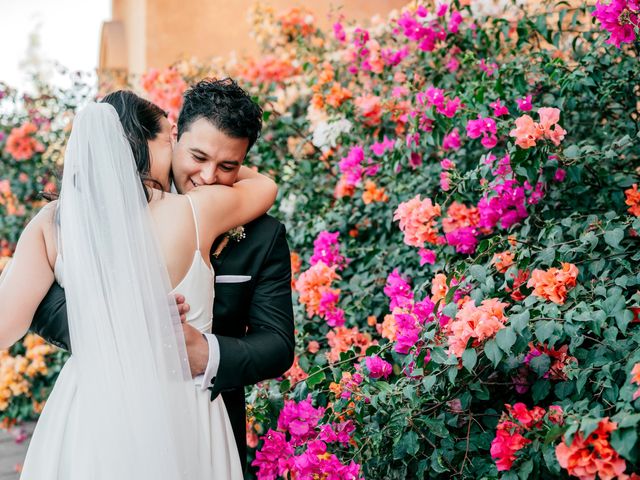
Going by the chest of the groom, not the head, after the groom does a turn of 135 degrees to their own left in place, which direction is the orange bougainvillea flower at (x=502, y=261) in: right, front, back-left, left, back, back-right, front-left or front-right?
front

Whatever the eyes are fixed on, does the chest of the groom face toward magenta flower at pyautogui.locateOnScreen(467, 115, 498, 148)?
no

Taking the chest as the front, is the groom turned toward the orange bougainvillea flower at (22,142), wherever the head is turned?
no

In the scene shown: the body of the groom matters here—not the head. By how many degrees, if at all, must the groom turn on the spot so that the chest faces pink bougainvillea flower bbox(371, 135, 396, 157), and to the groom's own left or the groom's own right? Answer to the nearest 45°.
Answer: approximately 180°

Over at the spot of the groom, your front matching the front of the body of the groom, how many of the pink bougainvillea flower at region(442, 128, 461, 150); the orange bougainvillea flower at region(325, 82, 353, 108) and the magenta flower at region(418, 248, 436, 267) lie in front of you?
0

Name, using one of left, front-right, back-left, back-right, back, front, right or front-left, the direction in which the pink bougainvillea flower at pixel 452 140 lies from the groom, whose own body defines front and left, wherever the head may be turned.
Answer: back

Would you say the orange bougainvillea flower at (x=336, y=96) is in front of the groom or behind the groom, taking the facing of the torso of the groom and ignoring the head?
behind

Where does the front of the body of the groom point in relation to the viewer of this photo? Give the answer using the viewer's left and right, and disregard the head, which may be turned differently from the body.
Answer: facing the viewer and to the left of the viewer

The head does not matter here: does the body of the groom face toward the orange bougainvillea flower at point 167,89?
no
